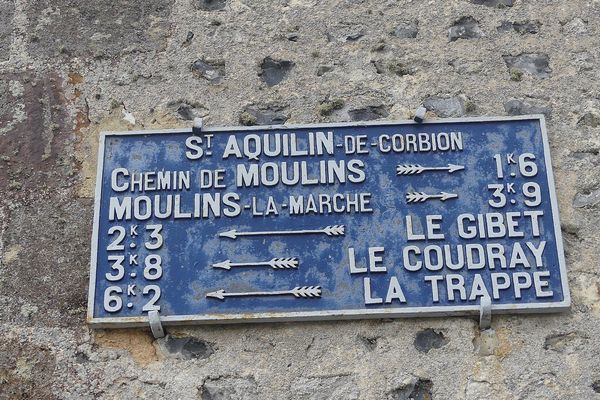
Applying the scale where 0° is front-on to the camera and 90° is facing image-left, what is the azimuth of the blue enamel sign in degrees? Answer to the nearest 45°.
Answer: approximately 0°
